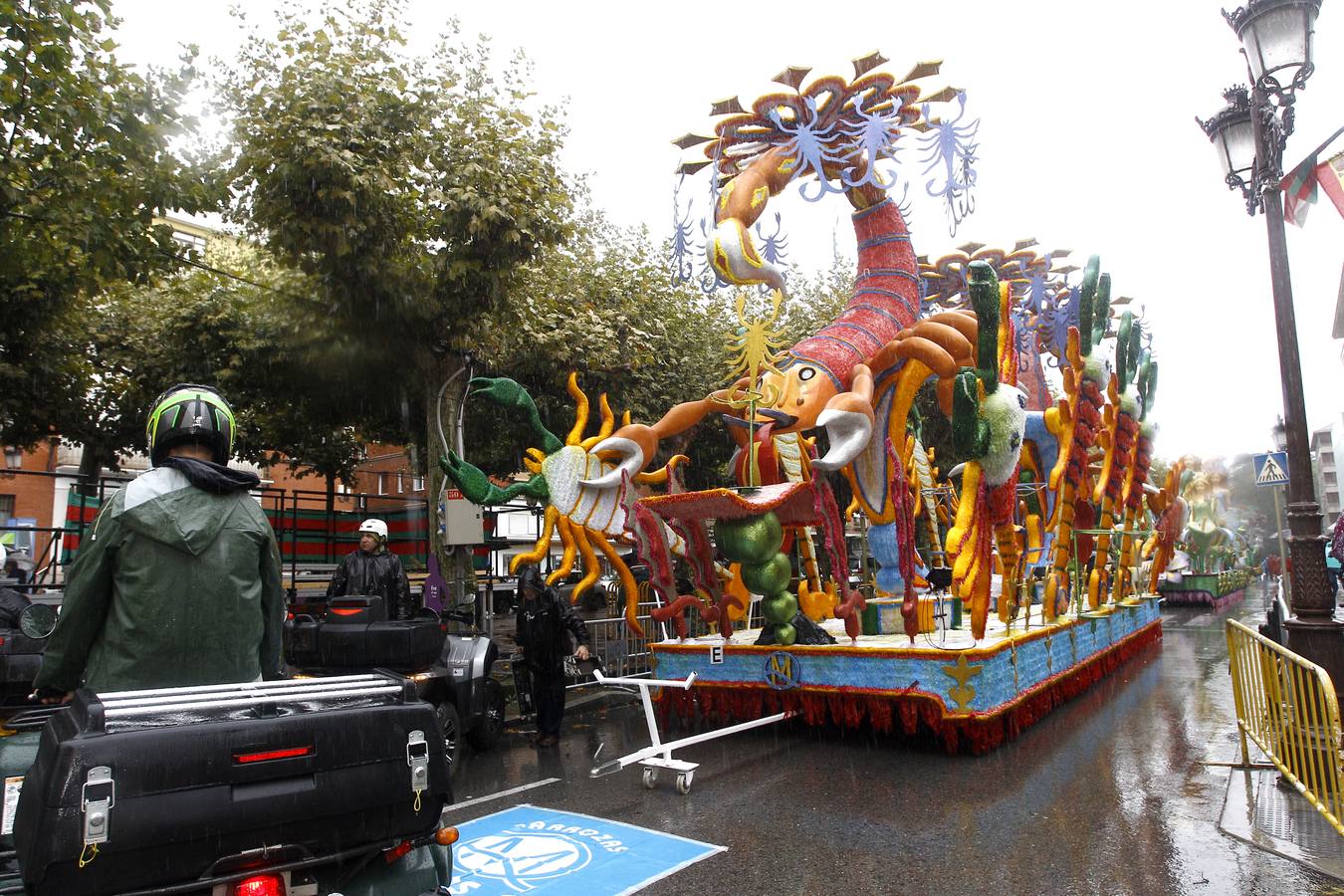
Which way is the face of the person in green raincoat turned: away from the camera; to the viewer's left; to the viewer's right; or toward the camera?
away from the camera

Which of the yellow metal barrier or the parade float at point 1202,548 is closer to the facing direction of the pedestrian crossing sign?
the yellow metal barrier

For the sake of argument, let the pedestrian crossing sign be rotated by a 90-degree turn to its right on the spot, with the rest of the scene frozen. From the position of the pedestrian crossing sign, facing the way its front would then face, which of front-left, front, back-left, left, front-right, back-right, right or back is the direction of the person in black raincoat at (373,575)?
front-left

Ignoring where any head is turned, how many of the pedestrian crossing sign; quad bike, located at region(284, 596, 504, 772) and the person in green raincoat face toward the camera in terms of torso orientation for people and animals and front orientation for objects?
1

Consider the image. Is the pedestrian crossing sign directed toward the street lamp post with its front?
yes

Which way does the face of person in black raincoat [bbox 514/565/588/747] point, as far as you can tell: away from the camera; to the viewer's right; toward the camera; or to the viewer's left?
toward the camera

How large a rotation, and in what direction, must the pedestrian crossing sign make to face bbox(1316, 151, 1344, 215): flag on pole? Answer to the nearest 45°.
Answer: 0° — it already faces it

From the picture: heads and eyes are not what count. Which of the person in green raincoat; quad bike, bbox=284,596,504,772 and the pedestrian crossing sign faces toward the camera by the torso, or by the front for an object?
the pedestrian crossing sign

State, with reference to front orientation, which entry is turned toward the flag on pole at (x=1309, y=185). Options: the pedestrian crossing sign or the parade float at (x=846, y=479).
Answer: the pedestrian crossing sign

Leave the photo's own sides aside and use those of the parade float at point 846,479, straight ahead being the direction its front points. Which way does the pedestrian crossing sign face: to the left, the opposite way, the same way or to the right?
the same way

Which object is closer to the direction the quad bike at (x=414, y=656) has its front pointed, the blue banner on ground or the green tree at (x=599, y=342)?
the green tree

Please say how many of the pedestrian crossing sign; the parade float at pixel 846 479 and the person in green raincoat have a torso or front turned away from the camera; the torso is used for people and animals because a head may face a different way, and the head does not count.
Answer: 1

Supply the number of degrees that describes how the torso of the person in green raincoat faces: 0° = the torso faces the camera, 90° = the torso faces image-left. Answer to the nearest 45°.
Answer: approximately 180°

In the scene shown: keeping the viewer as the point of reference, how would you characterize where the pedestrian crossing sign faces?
facing the viewer

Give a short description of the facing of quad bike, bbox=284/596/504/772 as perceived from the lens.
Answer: facing away from the viewer and to the right of the viewer

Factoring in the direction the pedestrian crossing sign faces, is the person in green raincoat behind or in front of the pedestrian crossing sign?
in front
